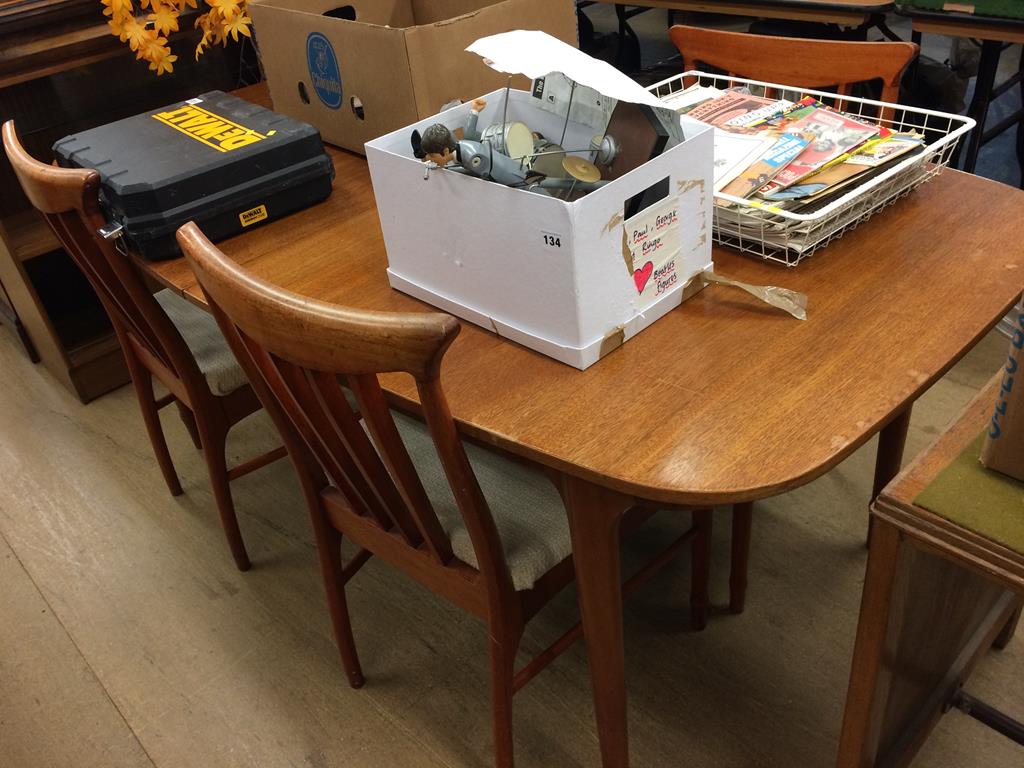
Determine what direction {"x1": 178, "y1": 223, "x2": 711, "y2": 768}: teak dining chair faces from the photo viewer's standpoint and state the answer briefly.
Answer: facing away from the viewer and to the right of the viewer

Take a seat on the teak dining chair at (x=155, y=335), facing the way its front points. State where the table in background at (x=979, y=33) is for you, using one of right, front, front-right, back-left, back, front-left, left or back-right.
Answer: front-right

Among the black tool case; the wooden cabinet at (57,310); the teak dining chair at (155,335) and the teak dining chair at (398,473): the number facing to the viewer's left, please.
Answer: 0

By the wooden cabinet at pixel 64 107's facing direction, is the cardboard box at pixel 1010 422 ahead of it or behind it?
ahead

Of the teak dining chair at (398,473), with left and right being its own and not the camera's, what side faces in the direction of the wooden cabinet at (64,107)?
left

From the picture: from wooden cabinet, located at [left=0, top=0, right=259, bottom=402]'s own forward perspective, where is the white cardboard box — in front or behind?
in front

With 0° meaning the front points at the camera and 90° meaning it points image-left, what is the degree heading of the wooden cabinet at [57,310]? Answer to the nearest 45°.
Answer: approximately 315°

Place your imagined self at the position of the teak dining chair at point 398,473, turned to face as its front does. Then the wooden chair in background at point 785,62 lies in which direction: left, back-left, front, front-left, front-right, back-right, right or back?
front

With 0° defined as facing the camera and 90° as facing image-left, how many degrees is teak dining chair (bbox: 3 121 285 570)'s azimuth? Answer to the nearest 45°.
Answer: approximately 225°

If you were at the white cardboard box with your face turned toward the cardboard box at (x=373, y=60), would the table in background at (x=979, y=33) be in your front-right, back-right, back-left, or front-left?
front-right

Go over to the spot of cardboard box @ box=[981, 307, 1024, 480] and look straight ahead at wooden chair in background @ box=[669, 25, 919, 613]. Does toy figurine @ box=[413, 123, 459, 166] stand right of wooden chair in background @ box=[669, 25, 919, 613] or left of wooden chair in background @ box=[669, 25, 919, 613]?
left

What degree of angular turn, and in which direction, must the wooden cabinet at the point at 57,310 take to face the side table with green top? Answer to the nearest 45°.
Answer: approximately 45° to its right

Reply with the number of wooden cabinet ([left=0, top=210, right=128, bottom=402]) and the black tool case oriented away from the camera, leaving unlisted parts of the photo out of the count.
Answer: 0

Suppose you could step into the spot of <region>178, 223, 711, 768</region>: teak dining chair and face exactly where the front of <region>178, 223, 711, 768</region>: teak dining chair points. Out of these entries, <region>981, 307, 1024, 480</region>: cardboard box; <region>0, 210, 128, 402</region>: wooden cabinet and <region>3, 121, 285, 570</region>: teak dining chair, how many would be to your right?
1
